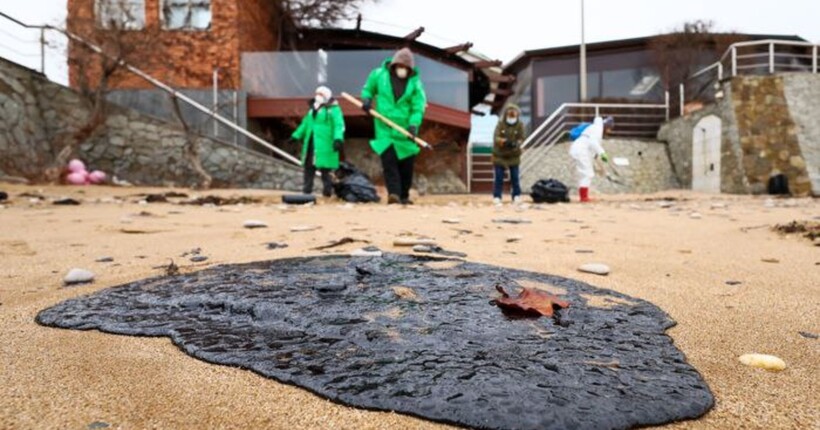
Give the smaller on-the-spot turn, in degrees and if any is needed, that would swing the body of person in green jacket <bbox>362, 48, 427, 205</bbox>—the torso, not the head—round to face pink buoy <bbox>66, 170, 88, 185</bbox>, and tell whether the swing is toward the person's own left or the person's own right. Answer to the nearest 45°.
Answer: approximately 135° to the person's own right

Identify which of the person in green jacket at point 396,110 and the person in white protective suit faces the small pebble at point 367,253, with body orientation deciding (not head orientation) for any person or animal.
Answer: the person in green jacket

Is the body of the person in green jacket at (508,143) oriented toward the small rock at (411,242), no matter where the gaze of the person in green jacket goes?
yes

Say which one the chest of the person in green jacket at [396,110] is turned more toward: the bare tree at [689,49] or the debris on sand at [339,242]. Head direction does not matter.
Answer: the debris on sand

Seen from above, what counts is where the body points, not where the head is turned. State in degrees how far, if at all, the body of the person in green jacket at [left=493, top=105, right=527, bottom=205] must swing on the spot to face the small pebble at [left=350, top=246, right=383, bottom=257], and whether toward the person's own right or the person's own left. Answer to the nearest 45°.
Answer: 0° — they already face it

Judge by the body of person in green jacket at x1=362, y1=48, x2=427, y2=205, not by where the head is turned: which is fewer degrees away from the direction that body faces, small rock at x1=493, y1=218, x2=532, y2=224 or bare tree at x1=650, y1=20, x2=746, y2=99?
the small rock

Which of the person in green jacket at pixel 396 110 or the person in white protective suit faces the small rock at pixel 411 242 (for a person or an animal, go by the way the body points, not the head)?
the person in green jacket

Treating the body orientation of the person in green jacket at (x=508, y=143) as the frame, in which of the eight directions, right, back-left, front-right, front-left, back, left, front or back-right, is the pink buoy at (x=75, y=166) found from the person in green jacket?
right

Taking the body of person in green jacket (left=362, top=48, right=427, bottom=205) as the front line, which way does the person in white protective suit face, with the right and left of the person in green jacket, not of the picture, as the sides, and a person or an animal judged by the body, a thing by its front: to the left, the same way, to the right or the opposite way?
to the left

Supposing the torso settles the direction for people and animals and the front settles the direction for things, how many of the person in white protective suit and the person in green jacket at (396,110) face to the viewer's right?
1

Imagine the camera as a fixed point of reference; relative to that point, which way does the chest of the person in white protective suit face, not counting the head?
to the viewer's right
